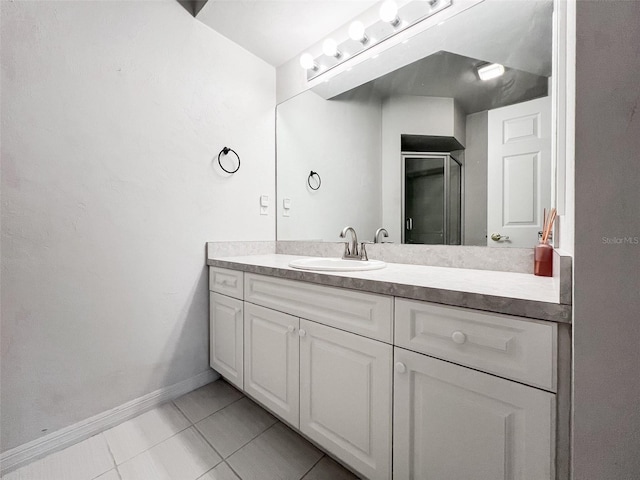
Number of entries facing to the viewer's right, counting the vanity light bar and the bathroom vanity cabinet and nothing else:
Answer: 0

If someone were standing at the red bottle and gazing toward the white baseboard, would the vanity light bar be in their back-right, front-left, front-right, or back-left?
front-right

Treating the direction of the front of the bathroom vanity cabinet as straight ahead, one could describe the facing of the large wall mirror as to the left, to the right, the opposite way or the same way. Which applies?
the same way

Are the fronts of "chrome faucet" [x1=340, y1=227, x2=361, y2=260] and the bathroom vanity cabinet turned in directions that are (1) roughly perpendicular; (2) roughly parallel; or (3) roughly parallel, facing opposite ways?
roughly parallel

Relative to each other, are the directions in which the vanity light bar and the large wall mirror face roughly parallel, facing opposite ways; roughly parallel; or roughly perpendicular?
roughly parallel

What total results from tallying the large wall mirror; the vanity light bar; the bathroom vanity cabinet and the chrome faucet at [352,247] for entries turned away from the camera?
0

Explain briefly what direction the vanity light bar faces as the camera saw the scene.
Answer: facing the viewer and to the left of the viewer

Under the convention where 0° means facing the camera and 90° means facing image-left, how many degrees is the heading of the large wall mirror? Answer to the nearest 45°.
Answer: approximately 45°

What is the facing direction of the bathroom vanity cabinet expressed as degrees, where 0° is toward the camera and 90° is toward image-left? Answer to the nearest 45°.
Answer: approximately 45°

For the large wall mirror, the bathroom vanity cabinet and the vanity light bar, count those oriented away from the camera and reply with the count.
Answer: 0
